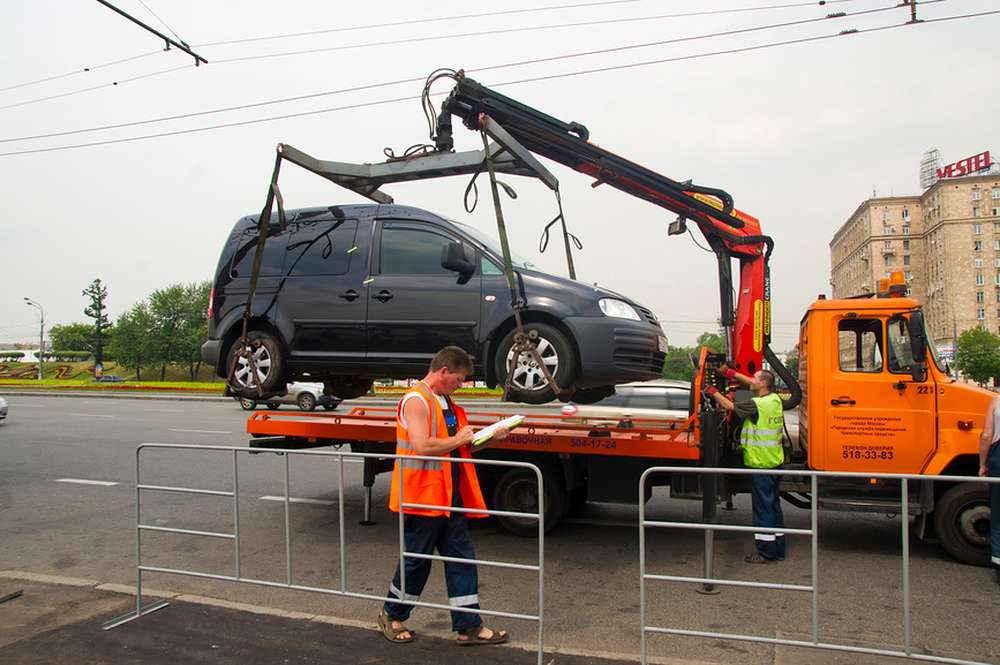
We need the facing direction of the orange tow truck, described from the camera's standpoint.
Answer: facing to the right of the viewer

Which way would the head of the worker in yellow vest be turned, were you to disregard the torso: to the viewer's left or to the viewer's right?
to the viewer's left

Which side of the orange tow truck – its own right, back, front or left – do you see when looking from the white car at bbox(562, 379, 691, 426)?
left
